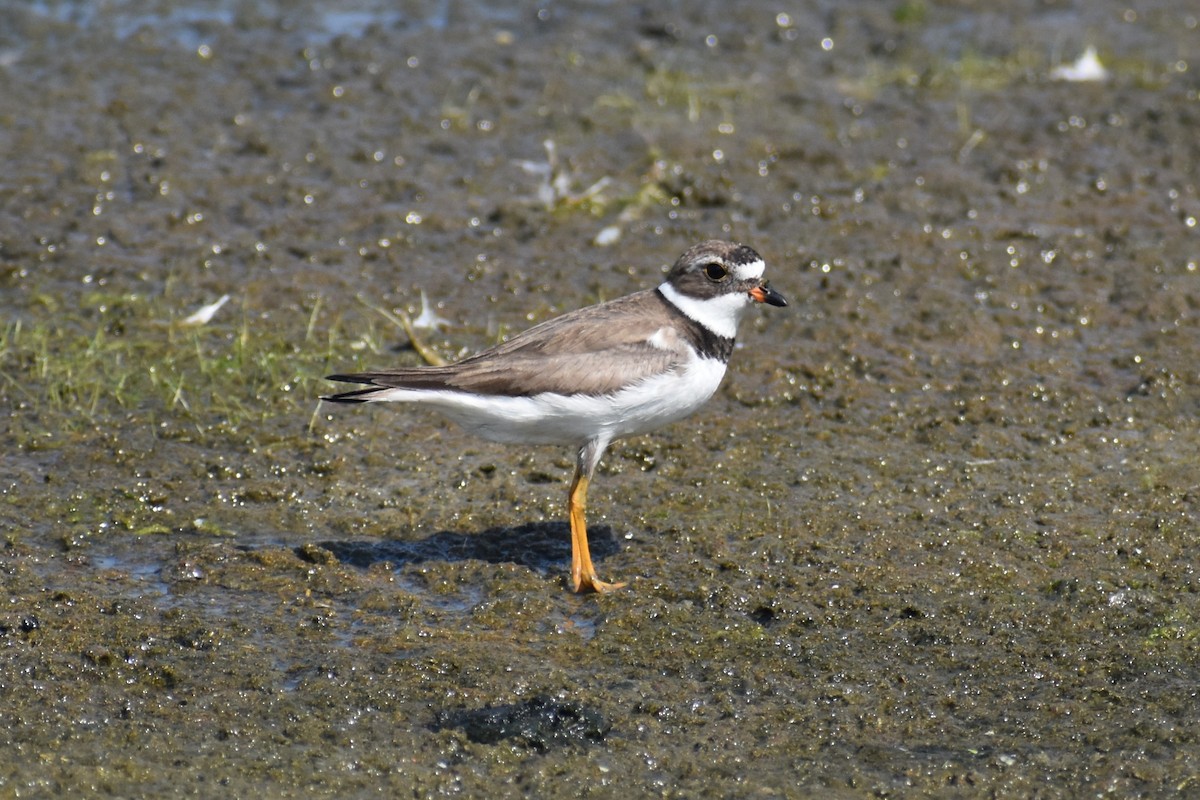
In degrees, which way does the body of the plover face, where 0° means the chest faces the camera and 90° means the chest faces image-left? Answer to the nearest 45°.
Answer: approximately 270°
